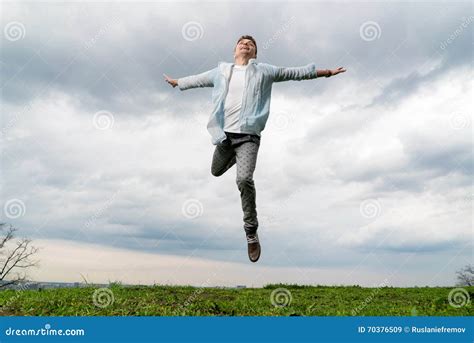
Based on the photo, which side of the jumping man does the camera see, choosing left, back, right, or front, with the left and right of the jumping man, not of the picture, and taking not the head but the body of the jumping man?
front

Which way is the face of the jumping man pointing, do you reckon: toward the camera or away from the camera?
toward the camera
